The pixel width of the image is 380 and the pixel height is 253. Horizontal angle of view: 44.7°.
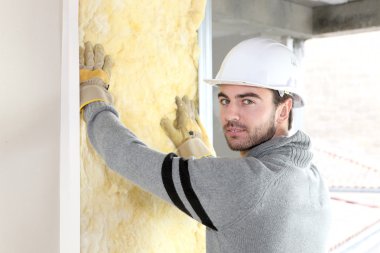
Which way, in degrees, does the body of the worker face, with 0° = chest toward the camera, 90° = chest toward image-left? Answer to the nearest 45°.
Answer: approximately 135°
